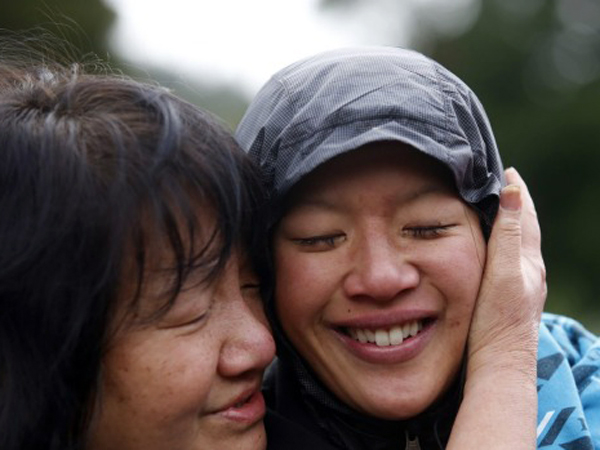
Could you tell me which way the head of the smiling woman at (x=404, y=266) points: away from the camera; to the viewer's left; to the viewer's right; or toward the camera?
toward the camera

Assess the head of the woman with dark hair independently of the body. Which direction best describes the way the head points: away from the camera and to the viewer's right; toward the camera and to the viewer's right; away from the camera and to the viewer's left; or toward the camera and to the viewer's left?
toward the camera and to the viewer's right

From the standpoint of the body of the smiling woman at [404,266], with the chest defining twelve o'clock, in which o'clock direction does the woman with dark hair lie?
The woman with dark hair is roughly at 2 o'clock from the smiling woman.

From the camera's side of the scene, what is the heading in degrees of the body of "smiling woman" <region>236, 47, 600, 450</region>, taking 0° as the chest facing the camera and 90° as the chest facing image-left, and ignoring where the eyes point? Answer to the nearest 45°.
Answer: approximately 0°

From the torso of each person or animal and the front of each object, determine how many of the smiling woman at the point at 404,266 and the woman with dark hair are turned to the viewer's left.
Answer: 0
